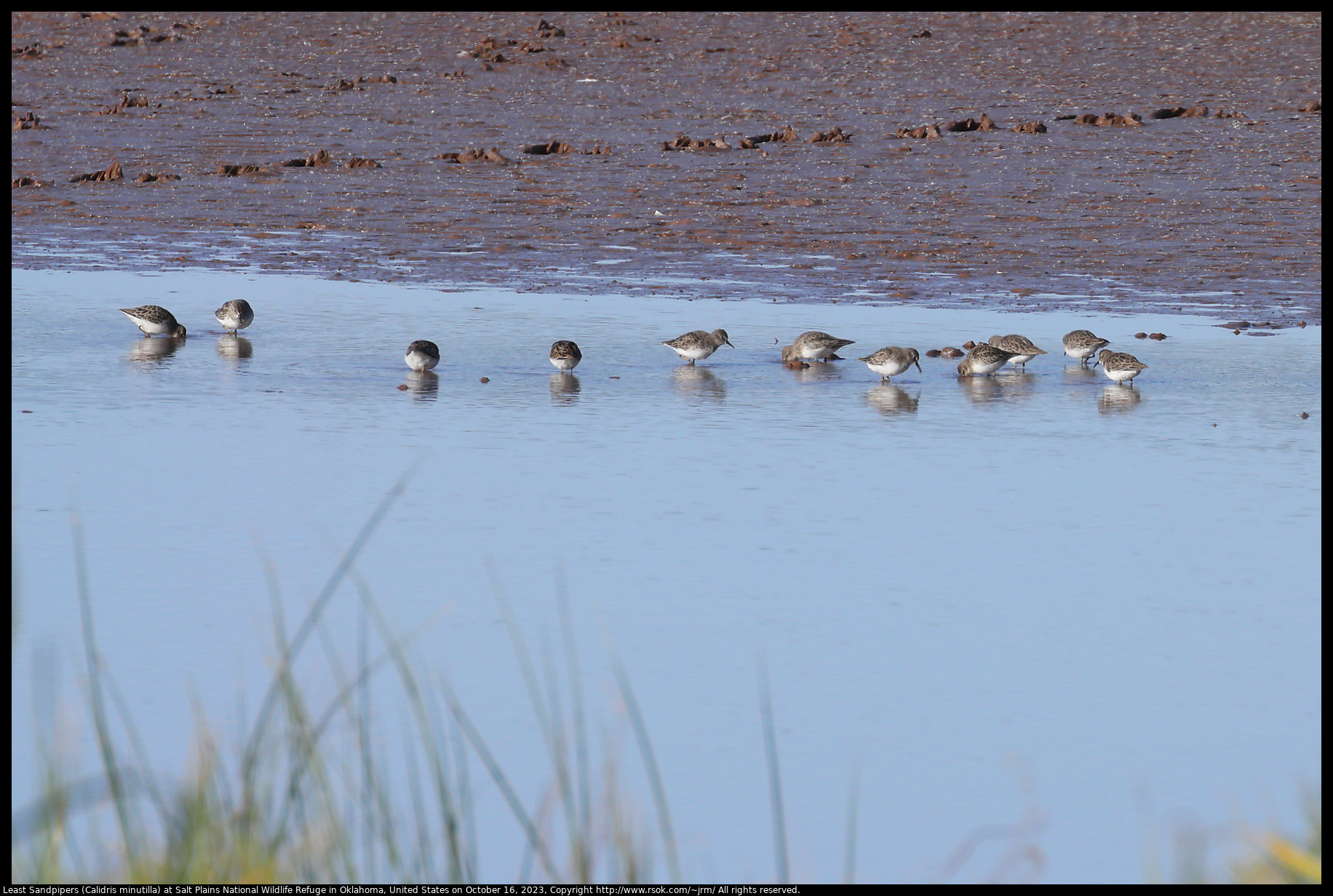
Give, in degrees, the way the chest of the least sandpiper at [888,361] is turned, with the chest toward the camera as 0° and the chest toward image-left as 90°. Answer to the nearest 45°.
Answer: approximately 270°

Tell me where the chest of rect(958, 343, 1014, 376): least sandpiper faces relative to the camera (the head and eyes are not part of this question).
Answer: to the viewer's left

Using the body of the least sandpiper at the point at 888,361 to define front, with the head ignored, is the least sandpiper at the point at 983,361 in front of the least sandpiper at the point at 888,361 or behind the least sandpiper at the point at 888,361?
in front

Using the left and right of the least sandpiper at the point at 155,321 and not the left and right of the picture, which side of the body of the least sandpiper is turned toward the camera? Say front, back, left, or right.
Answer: right

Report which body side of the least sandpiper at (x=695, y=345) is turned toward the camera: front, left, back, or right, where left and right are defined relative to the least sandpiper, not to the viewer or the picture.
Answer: right
